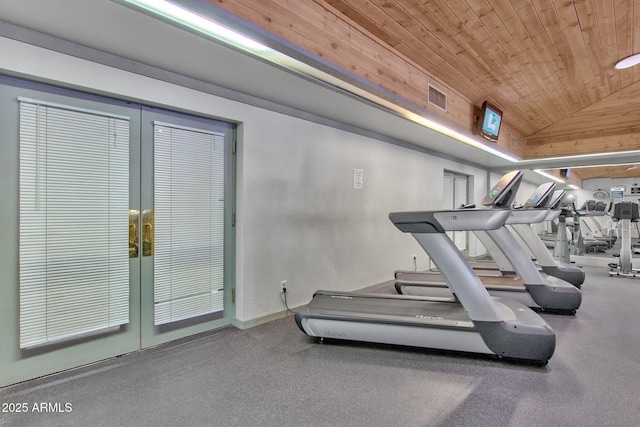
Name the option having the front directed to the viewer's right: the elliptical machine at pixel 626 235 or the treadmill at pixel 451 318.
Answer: the treadmill

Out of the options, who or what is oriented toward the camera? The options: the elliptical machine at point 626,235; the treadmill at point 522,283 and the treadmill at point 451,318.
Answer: the elliptical machine

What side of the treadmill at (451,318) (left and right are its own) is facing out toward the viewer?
right

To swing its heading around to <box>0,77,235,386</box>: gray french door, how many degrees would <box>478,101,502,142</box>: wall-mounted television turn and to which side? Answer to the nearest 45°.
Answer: approximately 90° to its right

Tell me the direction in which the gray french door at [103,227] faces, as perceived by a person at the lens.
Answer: facing the viewer and to the right of the viewer

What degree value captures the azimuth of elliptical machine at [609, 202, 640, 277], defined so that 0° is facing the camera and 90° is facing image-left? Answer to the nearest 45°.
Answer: approximately 0°

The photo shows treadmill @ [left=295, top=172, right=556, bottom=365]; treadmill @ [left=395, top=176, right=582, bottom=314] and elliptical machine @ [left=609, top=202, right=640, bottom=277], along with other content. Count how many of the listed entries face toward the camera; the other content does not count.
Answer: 1

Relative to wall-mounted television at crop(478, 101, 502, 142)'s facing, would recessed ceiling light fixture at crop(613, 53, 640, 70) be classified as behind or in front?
in front

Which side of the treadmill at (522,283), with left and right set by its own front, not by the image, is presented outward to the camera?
right
